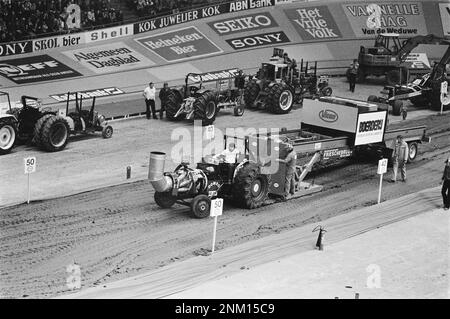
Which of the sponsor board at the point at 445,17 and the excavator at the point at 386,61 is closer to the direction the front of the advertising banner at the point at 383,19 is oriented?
the excavator

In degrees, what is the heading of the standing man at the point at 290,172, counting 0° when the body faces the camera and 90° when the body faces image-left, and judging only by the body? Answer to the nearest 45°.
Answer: approximately 90°

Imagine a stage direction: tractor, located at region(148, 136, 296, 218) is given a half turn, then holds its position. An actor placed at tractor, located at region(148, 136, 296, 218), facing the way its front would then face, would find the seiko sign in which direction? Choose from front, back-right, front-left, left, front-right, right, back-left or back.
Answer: front-left

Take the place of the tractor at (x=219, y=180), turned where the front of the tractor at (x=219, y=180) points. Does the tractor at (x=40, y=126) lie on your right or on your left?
on your right

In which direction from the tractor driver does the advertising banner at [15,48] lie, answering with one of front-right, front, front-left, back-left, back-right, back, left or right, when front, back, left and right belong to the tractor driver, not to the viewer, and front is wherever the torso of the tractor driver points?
right
